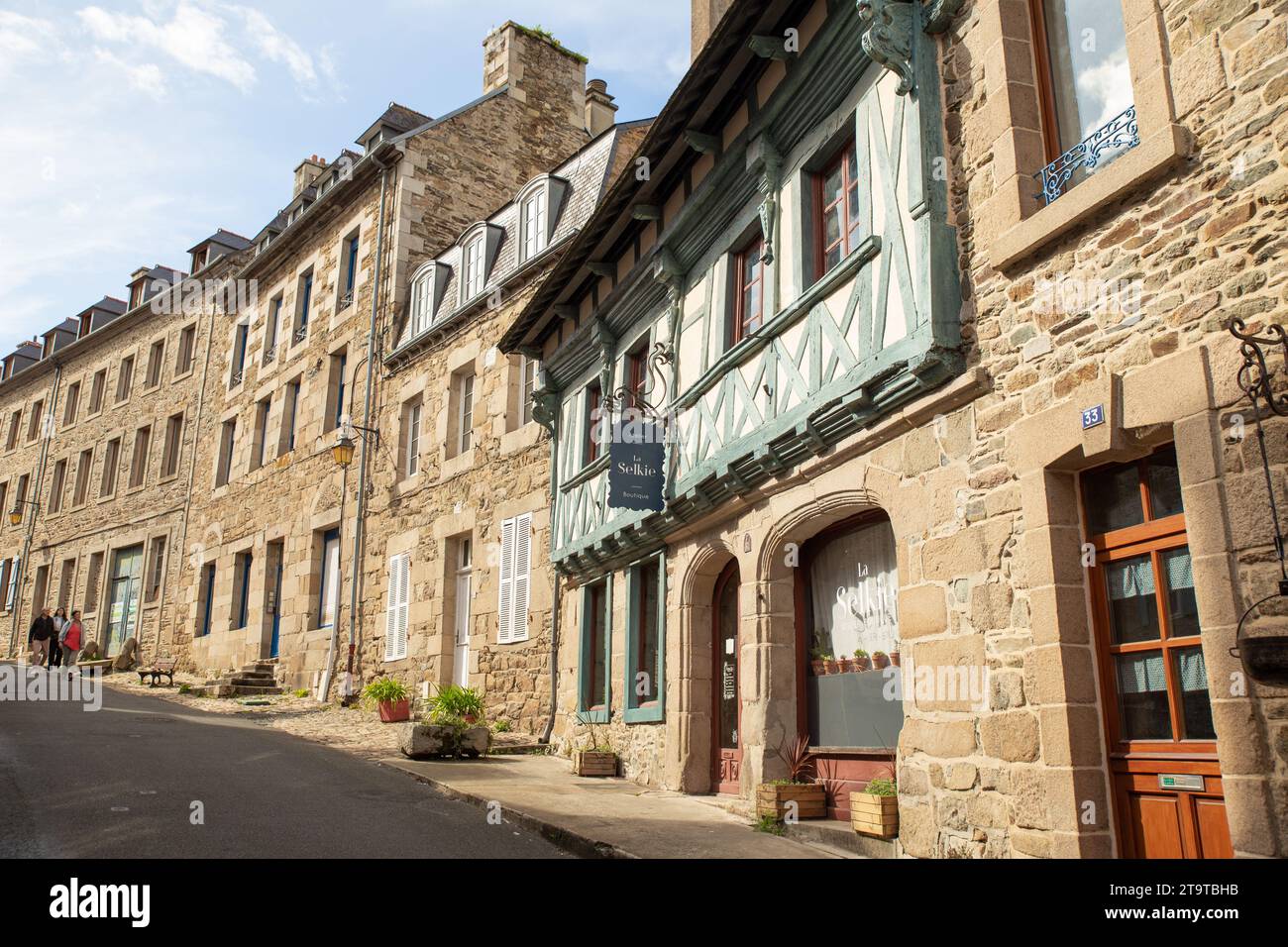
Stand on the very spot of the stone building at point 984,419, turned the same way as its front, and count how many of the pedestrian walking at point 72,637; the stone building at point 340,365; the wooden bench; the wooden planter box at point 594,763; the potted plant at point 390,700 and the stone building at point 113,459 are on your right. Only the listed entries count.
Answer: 6

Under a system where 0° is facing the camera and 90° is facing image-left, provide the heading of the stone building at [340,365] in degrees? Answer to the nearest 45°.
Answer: approximately 45°

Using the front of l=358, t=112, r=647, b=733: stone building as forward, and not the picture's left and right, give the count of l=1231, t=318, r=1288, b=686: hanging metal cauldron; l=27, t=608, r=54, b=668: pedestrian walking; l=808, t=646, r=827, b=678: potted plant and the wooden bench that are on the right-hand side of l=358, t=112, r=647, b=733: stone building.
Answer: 2

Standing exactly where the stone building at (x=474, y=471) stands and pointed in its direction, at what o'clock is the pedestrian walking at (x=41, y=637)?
The pedestrian walking is roughly at 3 o'clock from the stone building.

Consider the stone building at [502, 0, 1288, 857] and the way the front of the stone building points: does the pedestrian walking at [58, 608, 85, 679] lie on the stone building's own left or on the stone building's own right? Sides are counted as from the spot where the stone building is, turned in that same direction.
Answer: on the stone building's own right

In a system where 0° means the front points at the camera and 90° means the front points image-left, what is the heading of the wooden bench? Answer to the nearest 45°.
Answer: approximately 45°

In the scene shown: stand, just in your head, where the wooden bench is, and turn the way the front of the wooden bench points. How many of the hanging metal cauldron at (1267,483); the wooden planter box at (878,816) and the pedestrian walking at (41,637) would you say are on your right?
1

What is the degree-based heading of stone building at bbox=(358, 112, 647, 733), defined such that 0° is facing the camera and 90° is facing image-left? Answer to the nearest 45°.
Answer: approximately 45°

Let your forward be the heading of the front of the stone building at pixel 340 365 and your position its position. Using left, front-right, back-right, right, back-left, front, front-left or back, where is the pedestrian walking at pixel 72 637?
right

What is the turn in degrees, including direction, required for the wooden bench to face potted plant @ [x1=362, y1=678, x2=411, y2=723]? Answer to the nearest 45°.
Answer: approximately 45° to its left

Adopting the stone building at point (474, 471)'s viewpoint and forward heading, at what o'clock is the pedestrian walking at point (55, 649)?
The pedestrian walking is roughly at 3 o'clock from the stone building.

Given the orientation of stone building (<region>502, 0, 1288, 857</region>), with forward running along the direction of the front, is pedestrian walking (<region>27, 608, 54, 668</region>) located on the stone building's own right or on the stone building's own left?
on the stone building's own right
